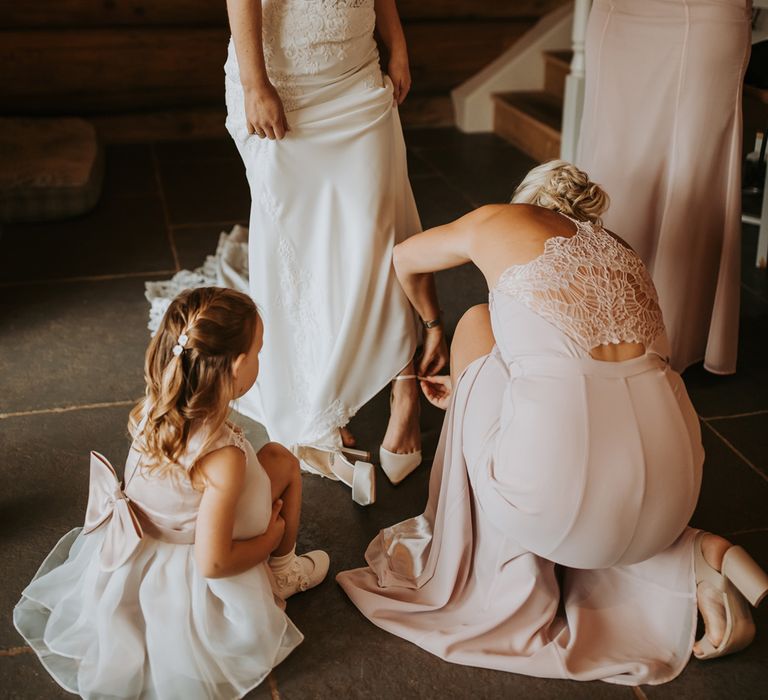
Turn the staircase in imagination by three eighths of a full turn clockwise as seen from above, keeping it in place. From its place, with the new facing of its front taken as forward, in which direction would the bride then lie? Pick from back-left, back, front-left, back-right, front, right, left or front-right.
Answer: back

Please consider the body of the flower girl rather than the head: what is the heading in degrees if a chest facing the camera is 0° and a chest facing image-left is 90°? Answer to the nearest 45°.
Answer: approximately 225°

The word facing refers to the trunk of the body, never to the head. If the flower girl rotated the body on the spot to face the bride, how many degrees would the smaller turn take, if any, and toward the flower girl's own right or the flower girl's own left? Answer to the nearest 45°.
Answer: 0° — they already face them

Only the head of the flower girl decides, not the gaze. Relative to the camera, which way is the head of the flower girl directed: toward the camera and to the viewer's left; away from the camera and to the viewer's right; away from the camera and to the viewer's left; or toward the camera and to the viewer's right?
away from the camera and to the viewer's right

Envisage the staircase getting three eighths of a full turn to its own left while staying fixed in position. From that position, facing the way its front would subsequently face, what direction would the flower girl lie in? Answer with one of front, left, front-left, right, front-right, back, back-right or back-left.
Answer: right
